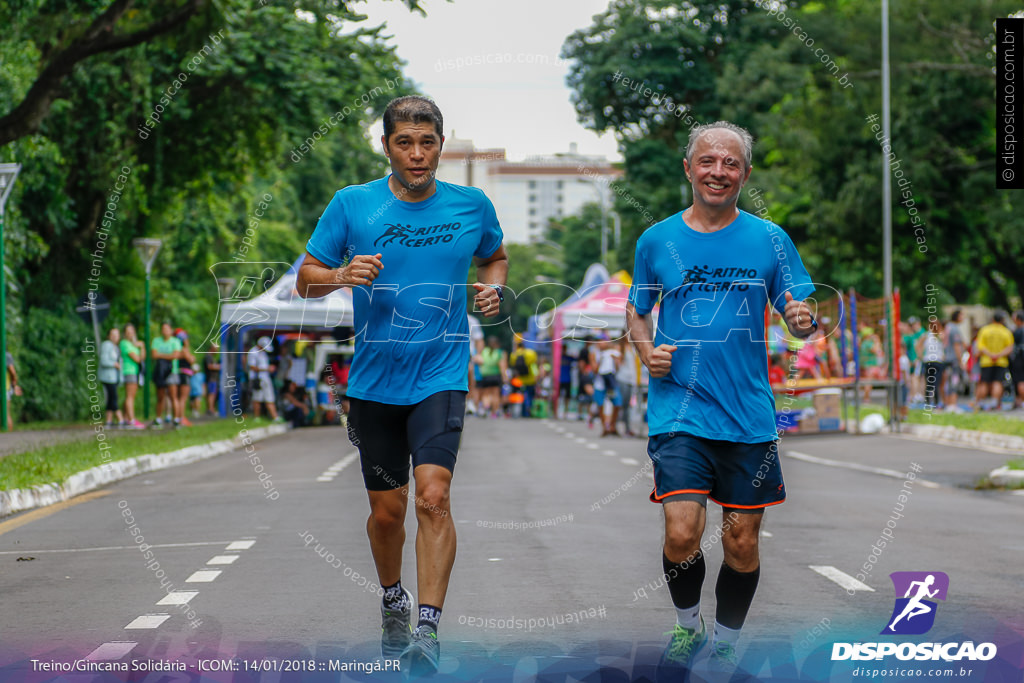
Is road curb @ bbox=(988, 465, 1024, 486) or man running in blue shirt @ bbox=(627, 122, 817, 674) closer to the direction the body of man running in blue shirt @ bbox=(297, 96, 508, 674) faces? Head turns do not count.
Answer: the man running in blue shirt

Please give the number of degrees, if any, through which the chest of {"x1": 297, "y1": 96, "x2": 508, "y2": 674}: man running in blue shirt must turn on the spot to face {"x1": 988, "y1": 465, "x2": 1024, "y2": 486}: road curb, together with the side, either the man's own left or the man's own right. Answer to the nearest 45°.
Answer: approximately 135° to the man's own left

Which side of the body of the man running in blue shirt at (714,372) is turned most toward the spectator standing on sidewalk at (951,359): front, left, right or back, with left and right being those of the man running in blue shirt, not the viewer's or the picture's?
back
